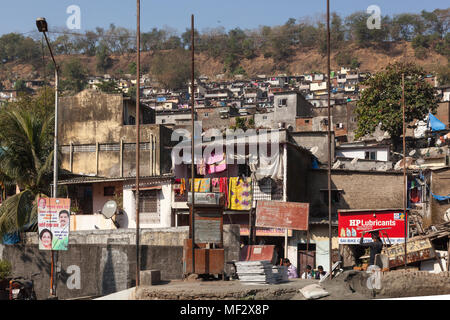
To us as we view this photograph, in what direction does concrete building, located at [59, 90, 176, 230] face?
facing the viewer

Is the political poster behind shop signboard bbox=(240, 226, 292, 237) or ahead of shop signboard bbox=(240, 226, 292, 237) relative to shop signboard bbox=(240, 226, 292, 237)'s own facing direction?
ahead

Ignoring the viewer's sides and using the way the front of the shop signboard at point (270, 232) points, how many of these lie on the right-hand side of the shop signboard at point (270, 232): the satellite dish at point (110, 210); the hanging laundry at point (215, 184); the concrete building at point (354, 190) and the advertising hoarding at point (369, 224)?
2

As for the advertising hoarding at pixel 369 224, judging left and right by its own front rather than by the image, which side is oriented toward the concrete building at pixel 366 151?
back

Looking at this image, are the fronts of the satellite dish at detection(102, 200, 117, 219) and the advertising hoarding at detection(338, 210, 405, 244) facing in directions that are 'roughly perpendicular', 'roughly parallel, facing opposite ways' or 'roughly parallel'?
roughly parallel

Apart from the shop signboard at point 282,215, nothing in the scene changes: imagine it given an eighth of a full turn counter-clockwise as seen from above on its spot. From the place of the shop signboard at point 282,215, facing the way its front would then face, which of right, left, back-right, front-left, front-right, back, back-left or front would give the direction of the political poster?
right

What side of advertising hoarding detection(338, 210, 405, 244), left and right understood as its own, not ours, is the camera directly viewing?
front

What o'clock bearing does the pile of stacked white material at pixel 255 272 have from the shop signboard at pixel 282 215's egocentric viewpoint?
The pile of stacked white material is roughly at 12 o'clock from the shop signboard.

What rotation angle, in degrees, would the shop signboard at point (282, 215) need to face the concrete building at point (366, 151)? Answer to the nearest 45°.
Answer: approximately 180°
